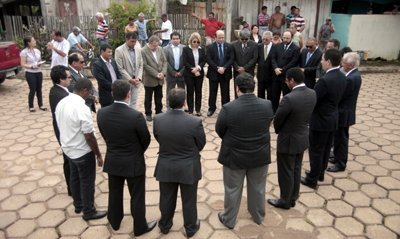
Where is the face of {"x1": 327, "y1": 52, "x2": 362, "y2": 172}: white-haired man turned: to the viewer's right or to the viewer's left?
to the viewer's left

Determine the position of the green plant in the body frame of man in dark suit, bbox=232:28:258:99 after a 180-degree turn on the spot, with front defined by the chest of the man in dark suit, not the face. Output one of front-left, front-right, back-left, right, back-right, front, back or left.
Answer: front-left

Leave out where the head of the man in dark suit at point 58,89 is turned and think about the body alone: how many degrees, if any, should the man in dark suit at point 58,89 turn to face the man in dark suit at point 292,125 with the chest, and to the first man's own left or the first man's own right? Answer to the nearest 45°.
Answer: approximately 45° to the first man's own right

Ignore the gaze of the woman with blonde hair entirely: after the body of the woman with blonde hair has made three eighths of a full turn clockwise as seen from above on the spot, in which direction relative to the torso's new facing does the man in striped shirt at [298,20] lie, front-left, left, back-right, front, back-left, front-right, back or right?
right

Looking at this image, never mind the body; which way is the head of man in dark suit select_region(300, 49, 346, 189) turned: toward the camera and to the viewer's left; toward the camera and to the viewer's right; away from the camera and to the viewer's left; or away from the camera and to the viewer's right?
away from the camera and to the viewer's left

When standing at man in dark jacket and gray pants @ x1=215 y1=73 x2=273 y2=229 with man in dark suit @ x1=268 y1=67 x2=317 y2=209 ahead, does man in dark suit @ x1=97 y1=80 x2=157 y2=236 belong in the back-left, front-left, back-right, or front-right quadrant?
back-left

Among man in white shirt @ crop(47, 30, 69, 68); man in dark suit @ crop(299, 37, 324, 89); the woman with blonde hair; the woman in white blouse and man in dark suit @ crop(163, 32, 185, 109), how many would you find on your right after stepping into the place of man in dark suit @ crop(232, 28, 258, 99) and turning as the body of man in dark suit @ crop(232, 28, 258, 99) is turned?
4

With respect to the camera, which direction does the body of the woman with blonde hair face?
toward the camera

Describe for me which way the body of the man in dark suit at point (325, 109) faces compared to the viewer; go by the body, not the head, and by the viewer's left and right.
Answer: facing away from the viewer and to the left of the viewer

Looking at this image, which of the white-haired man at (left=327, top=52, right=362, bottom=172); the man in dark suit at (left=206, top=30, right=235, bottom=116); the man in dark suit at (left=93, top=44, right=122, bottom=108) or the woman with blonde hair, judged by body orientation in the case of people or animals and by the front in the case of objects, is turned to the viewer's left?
the white-haired man

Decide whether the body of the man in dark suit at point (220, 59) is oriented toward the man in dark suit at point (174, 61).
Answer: no

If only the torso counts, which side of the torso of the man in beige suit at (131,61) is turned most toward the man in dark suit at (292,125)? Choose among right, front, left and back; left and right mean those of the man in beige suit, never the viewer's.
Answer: front

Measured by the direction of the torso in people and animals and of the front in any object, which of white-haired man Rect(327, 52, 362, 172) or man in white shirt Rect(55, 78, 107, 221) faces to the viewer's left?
the white-haired man

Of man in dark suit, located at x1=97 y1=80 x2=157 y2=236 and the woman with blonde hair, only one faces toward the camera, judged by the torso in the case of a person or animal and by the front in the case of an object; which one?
the woman with blonde hair

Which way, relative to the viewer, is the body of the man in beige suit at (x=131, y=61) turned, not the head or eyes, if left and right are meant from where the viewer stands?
facing the viewer and to the right of the viewer

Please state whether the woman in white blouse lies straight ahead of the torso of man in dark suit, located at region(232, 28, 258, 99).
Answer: no

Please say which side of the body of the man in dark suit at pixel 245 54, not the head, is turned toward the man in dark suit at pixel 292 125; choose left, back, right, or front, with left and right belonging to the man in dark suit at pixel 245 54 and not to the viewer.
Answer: front
